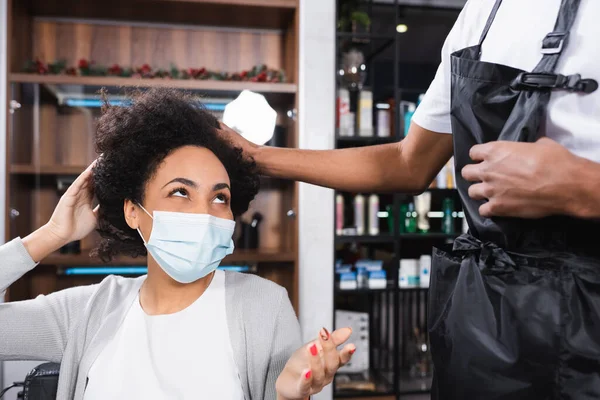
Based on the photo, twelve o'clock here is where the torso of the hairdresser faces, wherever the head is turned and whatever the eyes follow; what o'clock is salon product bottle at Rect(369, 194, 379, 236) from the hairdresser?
The salon product bottle is roughly at 4 o'clock from the hairdresser.

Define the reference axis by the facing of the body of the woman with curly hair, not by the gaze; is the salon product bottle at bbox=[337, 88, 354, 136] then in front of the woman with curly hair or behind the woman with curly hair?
behind

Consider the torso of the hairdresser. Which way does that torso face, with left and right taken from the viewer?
facing the viewer and to the left of the viewer

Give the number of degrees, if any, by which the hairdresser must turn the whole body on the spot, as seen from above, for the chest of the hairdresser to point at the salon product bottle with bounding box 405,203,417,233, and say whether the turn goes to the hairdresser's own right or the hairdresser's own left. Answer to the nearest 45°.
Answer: approximately 135° to the hairdresser's own right

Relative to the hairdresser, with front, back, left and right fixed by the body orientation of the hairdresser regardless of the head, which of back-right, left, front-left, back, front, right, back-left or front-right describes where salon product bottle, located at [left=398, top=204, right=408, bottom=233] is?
back-right

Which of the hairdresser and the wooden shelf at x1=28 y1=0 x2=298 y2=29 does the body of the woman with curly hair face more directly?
the hairdresser

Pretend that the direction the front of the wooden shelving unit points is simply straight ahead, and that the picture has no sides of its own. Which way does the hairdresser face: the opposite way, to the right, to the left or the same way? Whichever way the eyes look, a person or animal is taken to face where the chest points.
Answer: to the right

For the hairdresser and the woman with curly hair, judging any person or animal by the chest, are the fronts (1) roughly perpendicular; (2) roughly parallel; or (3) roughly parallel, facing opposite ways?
roughly perpendicular

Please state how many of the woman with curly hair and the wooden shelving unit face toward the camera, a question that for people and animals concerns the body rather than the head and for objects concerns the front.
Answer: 2

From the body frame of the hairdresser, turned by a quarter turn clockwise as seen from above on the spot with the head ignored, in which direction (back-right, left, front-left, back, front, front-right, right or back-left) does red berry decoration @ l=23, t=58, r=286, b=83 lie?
front

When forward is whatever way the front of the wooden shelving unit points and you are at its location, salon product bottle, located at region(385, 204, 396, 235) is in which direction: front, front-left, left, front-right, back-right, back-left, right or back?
left

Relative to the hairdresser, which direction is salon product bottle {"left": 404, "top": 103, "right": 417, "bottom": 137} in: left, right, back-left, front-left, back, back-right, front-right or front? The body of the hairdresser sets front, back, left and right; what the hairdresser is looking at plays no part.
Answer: back-right
